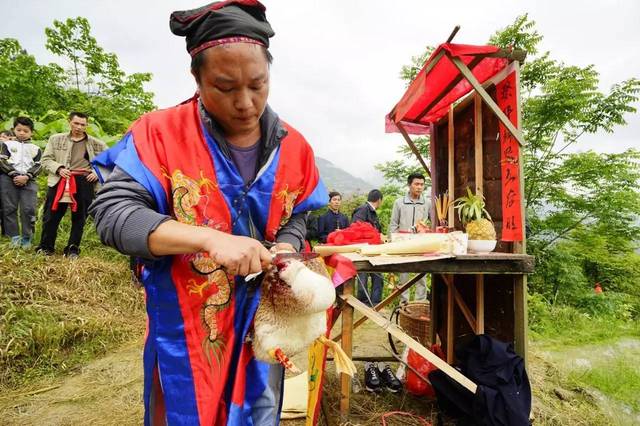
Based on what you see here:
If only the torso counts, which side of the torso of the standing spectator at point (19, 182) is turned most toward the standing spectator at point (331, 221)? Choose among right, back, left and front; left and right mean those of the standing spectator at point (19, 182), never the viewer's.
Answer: left

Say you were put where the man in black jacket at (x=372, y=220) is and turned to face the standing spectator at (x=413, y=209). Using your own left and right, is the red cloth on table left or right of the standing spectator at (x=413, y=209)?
right

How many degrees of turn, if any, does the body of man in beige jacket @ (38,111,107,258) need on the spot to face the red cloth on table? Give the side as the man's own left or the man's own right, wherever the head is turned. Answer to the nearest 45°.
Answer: approximately 45° to the man's own left

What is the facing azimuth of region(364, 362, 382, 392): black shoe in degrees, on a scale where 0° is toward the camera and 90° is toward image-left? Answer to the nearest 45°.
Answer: approximately 0°

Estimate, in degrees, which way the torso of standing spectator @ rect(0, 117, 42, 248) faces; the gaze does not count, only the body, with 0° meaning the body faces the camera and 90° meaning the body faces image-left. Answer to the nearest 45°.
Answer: approximately 0°

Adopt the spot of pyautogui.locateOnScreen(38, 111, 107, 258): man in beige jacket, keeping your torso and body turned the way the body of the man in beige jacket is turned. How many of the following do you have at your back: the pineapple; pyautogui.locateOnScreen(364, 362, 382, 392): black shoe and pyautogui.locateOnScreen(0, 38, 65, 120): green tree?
1
